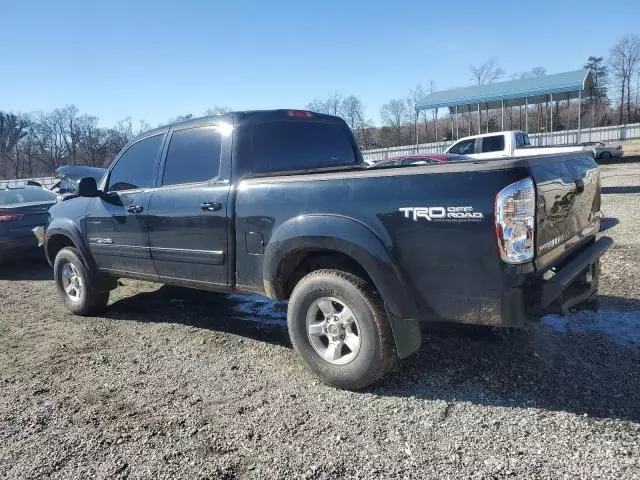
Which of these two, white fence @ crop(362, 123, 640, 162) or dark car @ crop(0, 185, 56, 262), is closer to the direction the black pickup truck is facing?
the dark car

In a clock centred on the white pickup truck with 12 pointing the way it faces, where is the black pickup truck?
The black pickup truck is roughly at 9 o'clock from the white pickup truck.

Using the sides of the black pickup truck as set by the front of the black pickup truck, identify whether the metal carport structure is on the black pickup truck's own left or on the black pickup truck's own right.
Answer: on the black pickup truck's own right

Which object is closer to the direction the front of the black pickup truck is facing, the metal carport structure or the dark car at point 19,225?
the dark car

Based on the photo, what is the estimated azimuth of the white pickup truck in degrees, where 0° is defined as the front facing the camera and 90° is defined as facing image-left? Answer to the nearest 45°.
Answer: approximately 90°

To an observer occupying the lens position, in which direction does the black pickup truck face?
facing away from the viewer and to the left of the viewer

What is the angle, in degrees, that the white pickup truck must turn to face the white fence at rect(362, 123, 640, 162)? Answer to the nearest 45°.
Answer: approximately 90° to its right

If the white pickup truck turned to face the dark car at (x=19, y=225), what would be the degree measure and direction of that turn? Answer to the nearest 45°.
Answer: approximately 45° to its left

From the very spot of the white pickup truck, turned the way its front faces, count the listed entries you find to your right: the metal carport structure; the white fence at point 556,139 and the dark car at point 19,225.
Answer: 2
